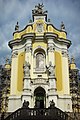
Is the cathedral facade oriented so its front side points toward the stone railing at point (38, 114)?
yes

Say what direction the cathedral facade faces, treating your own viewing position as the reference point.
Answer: facing the viewer
